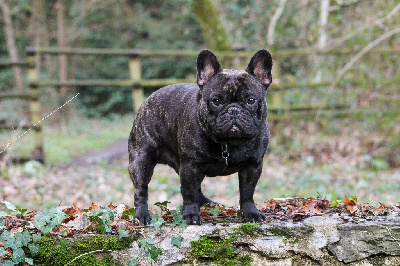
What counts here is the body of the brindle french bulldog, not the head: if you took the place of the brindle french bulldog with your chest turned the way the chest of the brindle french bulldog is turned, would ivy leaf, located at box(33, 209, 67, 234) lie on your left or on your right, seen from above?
on your right

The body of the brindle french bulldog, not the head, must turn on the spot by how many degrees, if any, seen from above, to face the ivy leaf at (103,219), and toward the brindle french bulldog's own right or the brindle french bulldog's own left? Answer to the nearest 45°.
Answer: approximately 135° to the brindle french bulldog's own right

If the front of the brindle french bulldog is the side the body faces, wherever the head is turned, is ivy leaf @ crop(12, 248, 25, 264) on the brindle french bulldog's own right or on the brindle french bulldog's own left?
on the brindle french bulldog's own right

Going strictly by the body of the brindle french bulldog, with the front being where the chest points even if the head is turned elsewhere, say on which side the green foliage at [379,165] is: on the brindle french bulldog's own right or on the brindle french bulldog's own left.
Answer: on the brindle french bulldog's own left

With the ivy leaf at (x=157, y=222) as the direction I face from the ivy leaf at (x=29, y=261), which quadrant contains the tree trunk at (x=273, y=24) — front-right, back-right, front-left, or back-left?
front-left

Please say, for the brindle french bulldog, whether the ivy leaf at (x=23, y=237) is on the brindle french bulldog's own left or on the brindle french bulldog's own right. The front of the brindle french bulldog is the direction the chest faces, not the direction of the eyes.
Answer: on the brindle french bulldog's own right

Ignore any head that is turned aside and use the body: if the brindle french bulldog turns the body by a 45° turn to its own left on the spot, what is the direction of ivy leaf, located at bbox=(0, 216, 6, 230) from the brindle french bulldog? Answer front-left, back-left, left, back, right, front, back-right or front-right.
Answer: back

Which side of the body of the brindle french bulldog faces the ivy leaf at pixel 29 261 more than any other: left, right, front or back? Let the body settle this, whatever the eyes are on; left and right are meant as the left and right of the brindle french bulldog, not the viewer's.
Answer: right
